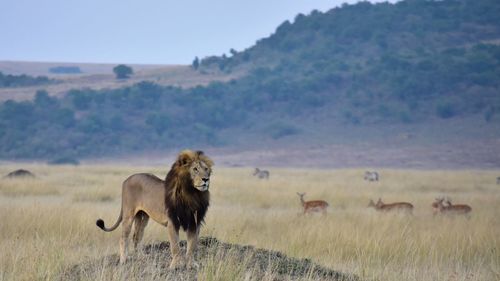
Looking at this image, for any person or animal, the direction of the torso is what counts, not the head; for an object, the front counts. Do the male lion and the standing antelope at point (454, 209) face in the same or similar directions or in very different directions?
very different directions

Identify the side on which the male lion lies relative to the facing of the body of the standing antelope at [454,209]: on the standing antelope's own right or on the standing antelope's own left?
on the standing antelope's own left

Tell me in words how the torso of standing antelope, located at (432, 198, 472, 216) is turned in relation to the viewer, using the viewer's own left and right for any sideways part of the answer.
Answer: facing to the left of the viewer

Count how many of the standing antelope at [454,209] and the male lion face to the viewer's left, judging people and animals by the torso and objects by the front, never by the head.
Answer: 1

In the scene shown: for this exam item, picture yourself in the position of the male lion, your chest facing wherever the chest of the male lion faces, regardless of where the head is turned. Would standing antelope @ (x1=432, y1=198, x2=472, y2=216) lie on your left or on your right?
on your left
